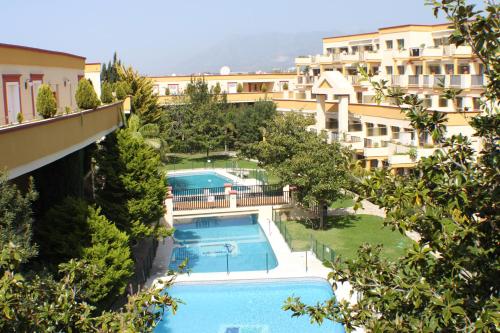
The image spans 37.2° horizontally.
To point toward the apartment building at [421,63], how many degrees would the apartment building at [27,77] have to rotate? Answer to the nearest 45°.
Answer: approximately 90° to its left

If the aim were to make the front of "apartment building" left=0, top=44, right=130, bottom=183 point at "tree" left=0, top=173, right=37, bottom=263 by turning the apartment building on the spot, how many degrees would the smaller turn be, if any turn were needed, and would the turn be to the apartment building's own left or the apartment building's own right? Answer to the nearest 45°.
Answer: approximately 45° to the apartment building's own right
